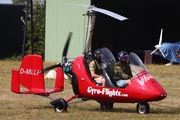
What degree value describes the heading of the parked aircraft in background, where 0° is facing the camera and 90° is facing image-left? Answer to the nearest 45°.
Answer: approximately 45°

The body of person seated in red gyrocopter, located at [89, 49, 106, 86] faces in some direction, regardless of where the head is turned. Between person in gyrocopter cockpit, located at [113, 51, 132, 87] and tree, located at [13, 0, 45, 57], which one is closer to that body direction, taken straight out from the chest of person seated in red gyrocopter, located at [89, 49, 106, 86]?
the person in gyrocopter cockpit

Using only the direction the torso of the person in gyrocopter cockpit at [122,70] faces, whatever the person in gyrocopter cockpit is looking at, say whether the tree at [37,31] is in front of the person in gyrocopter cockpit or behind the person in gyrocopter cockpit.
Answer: behind

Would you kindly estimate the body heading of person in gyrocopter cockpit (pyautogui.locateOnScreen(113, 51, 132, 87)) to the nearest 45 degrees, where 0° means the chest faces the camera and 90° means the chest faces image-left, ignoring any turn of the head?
approximately 315°

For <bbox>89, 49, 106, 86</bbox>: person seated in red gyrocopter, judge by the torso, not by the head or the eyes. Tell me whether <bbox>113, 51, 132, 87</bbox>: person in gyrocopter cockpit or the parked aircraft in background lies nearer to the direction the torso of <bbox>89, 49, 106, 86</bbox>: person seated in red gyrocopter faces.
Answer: the person in gyrocopter cockpit

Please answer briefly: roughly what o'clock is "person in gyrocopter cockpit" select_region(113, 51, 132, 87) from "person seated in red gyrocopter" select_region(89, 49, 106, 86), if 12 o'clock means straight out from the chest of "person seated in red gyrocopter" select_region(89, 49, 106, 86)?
"person in gyrocopter cockpit" select_region(113, 51, 132, 87) is roughly at 11 o'clock from "person seated in red gyrocopter" select_region(89, 49, 106, 86).

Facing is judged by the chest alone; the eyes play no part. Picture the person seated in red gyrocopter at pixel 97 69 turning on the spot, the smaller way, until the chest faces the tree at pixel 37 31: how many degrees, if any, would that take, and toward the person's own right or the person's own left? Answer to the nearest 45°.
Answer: approximately 135° to the person's own left

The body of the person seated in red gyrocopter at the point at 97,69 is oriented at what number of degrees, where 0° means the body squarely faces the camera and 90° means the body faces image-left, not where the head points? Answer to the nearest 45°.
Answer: approximately 315°
